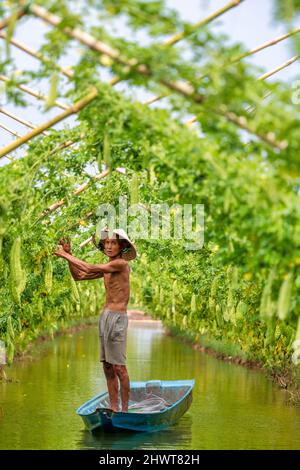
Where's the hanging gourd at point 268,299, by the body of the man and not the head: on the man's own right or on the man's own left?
on the man's own left

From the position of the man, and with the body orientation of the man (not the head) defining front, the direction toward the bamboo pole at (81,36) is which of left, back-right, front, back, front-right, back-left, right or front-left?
front-left

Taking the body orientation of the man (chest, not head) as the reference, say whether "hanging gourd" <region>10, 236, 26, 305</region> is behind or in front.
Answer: in front

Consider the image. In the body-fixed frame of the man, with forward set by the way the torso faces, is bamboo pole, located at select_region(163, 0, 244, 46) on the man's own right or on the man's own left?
on the man's own left

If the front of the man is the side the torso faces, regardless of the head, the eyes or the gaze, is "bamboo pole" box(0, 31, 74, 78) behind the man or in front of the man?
in front

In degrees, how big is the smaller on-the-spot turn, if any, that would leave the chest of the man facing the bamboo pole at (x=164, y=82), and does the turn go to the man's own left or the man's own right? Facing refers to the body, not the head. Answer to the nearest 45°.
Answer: approximately 45° to the man's own left

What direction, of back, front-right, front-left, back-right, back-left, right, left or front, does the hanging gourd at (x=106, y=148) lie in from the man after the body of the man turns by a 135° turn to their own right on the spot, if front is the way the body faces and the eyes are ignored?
back
